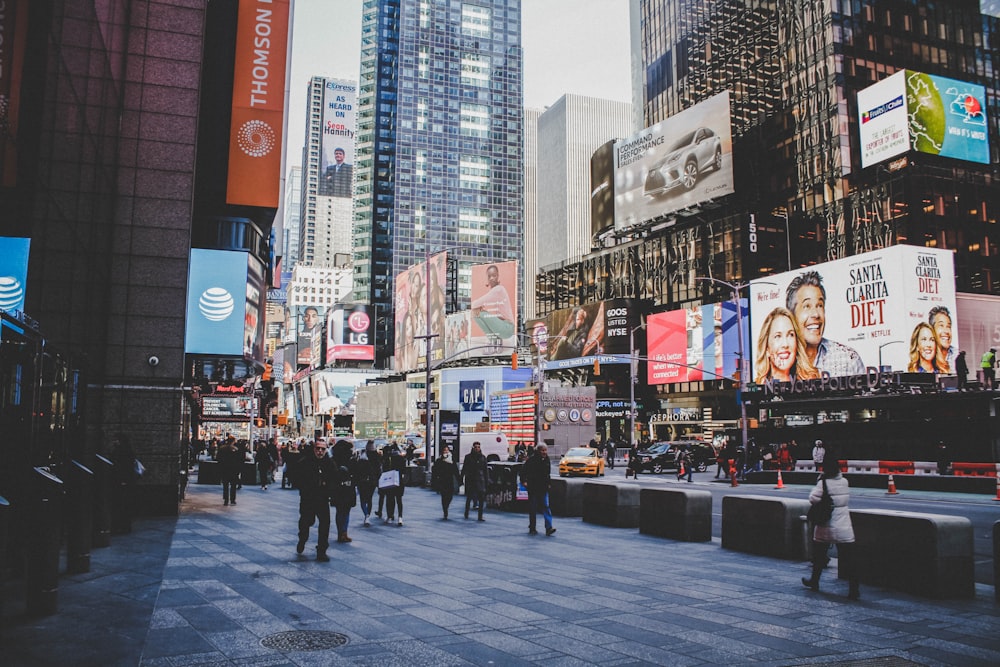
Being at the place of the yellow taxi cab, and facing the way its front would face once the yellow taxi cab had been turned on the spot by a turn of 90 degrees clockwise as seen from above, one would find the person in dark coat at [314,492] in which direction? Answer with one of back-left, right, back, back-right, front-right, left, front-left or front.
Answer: left

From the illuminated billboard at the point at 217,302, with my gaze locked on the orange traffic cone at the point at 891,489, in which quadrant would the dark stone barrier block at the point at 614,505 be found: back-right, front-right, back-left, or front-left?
front-right

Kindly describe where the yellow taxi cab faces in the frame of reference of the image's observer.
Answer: facing the viewer

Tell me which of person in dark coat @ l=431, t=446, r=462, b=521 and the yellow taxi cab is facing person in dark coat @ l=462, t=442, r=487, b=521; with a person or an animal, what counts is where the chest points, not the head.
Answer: the yellow taxi cab

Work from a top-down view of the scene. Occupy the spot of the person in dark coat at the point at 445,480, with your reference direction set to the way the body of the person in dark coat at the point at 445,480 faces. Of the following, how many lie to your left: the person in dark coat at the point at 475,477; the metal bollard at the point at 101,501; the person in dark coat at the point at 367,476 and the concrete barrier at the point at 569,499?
2

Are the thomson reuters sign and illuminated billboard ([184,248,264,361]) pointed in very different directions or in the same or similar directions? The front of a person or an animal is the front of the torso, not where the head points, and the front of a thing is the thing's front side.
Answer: same or similar directions

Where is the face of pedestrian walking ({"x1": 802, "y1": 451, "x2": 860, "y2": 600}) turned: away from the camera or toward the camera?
away from the camera

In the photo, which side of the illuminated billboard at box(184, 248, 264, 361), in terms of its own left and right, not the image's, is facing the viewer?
front

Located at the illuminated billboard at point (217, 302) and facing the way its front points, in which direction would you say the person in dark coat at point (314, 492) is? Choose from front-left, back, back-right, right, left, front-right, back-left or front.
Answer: front

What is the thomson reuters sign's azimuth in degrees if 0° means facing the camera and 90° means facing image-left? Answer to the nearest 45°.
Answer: approximately 0°
